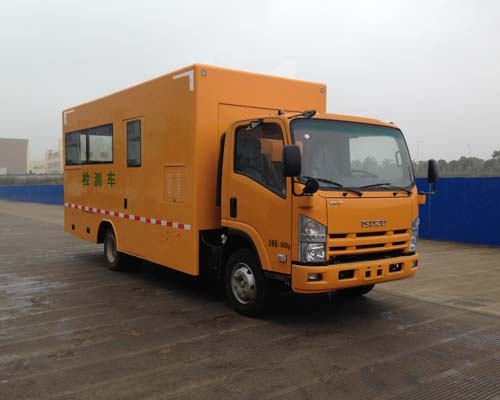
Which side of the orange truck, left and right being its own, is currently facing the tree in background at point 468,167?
left

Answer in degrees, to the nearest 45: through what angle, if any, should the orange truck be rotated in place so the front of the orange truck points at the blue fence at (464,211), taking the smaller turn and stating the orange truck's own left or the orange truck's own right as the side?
approximately 90° to the orange truck's own left

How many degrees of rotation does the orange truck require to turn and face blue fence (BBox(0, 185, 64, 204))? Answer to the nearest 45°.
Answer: approximately 180°

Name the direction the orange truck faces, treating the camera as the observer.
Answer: facing the viewer and to the right of the viewer
